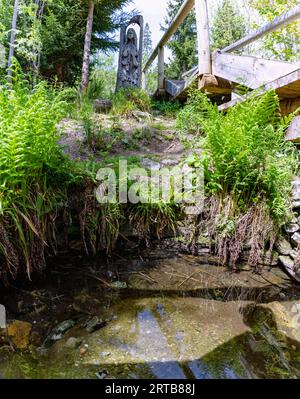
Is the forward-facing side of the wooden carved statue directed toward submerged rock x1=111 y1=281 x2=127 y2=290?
yes

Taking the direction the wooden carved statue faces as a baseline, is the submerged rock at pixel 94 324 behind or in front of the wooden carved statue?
in front

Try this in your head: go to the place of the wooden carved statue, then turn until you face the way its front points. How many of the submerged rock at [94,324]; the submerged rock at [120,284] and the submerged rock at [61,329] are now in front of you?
3

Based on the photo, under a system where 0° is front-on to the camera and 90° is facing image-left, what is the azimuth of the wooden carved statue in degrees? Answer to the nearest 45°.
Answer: approximately 0°

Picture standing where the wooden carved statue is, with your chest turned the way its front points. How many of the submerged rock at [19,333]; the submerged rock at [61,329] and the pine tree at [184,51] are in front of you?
2

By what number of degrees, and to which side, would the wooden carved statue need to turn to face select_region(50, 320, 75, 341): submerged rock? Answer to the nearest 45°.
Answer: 0° — it already faces it

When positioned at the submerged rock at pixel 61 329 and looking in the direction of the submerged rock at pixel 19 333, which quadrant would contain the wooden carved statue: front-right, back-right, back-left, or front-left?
back-right

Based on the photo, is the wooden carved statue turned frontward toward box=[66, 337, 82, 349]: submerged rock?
yes

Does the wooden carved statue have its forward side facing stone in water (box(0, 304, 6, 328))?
yes

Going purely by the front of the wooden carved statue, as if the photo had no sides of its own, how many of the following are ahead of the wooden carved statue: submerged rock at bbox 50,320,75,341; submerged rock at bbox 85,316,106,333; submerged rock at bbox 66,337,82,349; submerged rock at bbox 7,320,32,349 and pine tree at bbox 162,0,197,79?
4

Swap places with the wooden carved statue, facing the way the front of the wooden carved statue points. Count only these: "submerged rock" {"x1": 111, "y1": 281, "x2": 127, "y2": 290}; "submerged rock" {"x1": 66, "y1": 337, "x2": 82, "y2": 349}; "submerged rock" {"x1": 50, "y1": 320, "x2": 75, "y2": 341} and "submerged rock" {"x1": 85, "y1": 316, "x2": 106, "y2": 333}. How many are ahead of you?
4

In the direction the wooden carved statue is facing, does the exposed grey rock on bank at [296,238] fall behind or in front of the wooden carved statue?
in front
